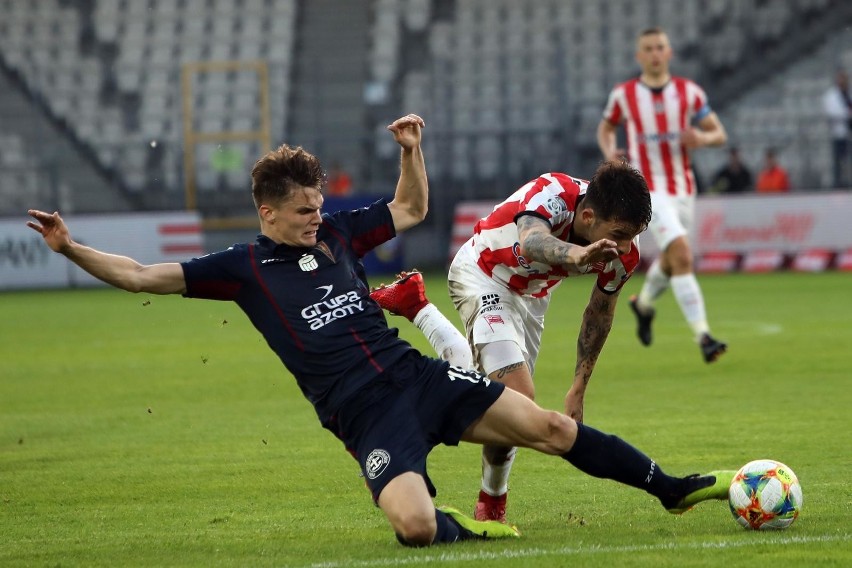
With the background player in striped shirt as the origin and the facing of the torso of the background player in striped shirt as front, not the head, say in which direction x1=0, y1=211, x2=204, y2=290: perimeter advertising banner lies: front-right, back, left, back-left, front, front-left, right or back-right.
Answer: back-right

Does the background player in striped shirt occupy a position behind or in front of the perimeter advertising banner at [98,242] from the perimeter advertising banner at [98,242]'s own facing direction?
in front

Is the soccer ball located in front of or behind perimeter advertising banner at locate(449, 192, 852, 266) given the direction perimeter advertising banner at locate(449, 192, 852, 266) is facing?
in front

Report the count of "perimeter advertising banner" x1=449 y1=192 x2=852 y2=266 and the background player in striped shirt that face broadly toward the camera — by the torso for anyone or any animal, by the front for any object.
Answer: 2

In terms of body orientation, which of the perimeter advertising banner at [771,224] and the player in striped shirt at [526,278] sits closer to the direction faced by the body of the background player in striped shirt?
the player in striped shirt

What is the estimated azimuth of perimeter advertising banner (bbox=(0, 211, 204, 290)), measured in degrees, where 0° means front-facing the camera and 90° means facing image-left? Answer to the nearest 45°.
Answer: approximately 0°

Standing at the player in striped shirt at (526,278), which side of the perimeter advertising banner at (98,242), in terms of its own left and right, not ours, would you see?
front

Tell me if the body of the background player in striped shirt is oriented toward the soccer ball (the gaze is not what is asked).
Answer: yes
